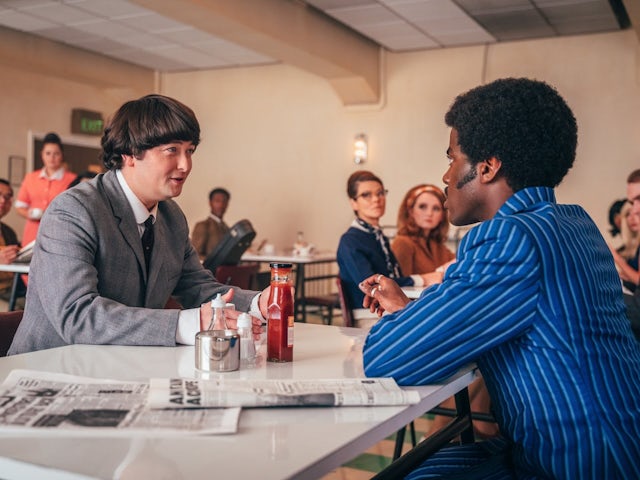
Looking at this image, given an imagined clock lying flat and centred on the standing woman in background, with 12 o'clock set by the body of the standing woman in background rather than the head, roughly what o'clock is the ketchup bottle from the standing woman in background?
The ketchup bottle is roughly at 12 o'clock from the standing woman in background.

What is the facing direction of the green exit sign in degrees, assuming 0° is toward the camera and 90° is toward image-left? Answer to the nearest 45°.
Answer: approximately 315°

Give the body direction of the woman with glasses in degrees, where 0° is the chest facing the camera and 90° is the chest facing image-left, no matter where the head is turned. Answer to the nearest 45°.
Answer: approximately 315°

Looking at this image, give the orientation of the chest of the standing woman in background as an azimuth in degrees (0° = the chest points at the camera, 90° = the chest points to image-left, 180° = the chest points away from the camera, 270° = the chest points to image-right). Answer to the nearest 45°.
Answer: approximately 0°
